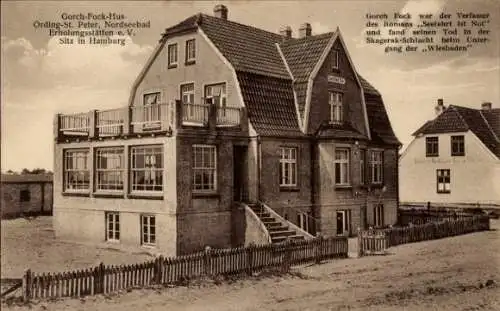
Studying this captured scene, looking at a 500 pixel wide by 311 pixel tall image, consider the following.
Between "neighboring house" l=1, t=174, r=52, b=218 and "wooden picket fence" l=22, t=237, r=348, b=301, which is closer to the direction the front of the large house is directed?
the wooden picket fence

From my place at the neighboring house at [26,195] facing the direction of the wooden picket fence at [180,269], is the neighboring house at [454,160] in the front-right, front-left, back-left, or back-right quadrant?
front-left

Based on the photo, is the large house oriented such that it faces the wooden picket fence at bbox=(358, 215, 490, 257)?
no

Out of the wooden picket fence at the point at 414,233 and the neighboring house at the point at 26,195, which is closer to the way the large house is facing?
the wooden picket fence

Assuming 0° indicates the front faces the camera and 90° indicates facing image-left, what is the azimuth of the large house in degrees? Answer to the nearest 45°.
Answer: approximately 315°

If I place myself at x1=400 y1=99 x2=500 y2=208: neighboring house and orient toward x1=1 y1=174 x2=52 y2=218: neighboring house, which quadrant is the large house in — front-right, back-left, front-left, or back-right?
front-left

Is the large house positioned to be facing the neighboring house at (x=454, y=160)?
no

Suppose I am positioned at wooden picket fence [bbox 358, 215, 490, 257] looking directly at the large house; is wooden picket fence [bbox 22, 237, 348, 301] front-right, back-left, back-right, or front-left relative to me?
front-left

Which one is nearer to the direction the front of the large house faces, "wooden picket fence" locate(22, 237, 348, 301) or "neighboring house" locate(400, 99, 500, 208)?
the wooden picket fence
